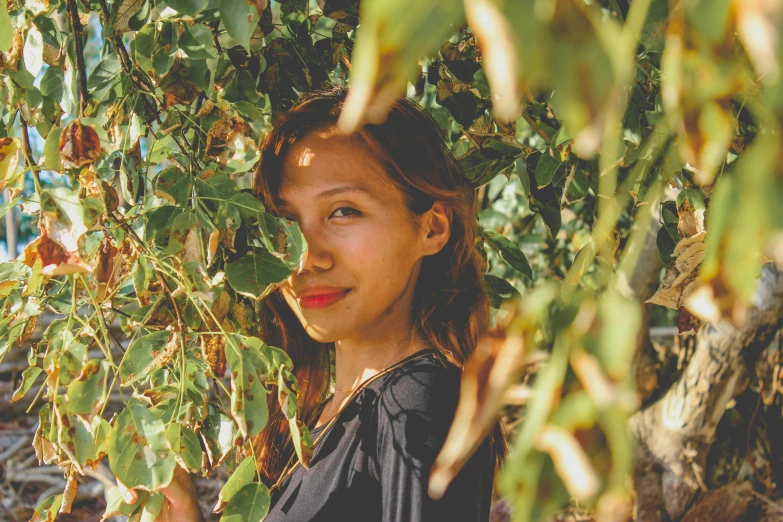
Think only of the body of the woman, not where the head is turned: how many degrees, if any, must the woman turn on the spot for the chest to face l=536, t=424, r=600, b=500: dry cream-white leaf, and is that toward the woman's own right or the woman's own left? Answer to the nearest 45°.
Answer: approximately 45° to the woman's own left

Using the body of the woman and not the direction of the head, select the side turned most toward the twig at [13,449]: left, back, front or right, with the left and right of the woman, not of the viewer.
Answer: right

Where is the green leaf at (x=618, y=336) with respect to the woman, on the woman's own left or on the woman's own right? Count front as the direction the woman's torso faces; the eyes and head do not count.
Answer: on the woman's own left

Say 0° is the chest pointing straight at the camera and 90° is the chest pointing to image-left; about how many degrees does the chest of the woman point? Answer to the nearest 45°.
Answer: approximately 45°
